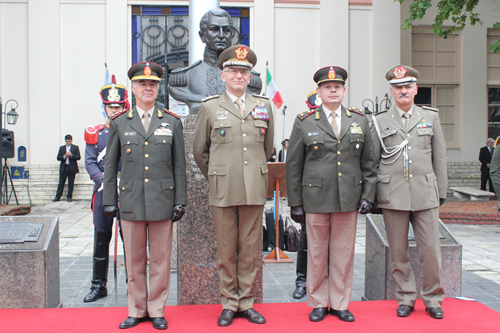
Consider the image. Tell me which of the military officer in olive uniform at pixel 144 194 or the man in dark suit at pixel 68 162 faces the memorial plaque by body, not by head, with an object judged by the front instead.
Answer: the man in dark suit

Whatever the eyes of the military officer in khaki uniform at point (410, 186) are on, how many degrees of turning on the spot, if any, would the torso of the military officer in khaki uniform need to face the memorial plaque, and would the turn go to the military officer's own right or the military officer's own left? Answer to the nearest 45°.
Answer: approximately 90° to the military officer's own right

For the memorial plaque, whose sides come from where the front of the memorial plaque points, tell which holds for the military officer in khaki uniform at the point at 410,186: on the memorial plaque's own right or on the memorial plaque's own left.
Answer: on the memorial plaque's own left

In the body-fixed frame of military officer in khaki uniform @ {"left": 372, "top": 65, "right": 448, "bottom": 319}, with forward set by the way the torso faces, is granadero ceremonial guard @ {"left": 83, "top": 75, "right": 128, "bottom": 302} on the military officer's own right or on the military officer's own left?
on the military officer's own right

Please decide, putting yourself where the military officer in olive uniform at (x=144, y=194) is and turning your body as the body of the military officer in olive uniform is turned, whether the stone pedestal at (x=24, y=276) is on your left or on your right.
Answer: on your right

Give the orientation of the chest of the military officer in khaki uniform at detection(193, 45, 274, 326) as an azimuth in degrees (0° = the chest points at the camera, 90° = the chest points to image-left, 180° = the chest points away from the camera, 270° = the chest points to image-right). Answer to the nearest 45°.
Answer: approximately 0°

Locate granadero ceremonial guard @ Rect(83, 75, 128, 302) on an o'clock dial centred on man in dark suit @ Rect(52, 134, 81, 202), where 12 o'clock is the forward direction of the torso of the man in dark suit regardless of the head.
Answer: The granadero ceremonial guard is roughly at 12 o'clock from the man in dark suit.

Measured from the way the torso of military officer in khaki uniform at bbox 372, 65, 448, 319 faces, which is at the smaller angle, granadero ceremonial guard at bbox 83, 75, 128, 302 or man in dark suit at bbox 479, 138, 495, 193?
the granadero ceremonial guard
